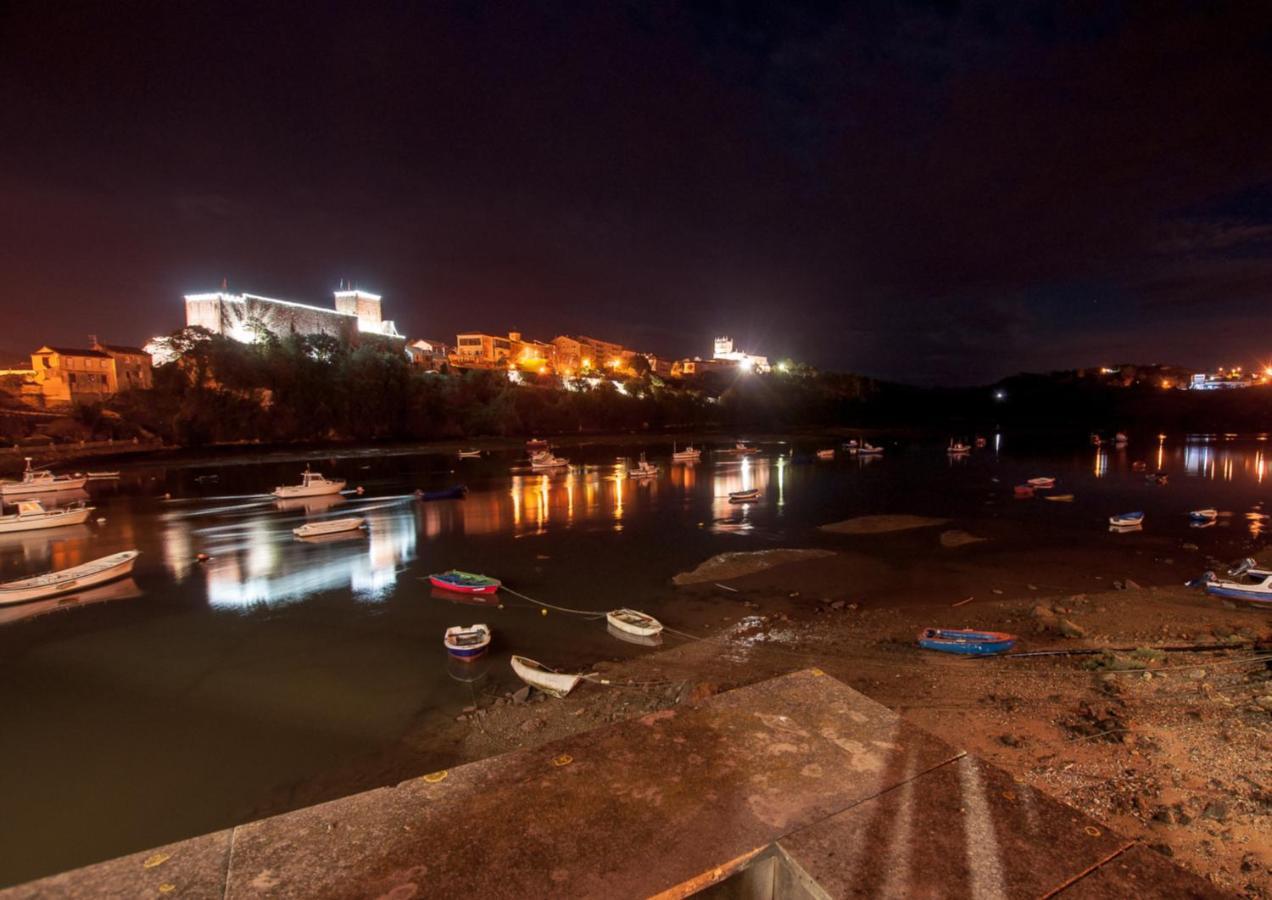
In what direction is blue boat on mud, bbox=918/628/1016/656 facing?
to the viewer's right

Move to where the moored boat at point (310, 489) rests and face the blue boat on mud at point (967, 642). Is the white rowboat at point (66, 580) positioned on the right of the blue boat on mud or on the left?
right

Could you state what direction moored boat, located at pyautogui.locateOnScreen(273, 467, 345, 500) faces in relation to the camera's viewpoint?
facing to the right of the viewer

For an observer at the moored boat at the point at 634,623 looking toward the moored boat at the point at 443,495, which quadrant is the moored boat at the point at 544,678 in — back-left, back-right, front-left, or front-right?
back-left

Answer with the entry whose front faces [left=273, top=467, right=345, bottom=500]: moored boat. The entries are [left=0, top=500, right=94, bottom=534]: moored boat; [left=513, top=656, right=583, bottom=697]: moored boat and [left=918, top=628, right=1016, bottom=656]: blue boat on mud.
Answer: [left=0, top=500, right=94, bottom=534]: moored boat

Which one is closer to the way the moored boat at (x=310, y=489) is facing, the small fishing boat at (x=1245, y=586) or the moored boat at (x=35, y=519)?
the small fishing boat

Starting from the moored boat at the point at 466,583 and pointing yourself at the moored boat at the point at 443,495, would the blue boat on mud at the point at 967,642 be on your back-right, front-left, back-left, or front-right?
back-right
